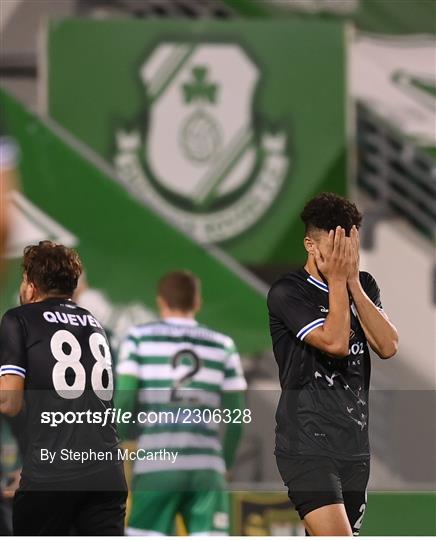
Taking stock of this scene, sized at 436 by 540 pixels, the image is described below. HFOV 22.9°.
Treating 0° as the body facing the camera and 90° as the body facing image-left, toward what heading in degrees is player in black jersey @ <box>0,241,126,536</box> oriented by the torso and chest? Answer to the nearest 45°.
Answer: approximately 135°
